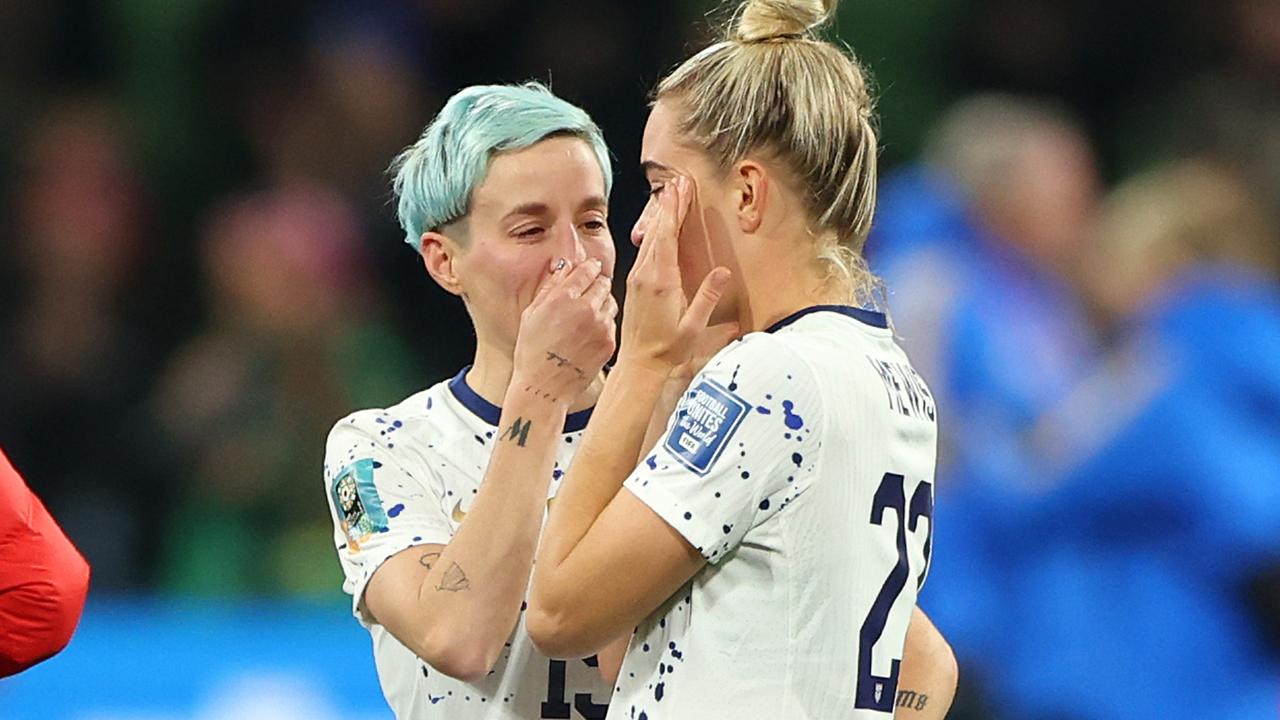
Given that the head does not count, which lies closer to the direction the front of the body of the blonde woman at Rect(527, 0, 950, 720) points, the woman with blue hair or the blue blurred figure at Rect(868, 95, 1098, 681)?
the woman with blue hair

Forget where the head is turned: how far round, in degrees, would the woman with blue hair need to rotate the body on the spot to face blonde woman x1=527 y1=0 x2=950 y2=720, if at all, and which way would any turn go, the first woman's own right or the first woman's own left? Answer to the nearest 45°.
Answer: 0° — they already face them

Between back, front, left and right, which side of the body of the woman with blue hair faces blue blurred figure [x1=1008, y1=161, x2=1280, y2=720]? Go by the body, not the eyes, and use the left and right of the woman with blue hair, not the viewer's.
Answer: left

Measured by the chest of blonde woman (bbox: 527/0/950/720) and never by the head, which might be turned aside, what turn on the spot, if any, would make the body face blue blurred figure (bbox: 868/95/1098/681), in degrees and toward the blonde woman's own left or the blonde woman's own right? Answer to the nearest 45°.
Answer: approximately 90° to the blonde woman's own right

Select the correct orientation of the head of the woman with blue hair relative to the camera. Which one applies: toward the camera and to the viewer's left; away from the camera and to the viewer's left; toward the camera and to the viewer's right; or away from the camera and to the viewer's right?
toward the camera and to the viewer's right

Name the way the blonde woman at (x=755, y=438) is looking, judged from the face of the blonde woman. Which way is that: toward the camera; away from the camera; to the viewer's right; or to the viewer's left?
to the viewer's left

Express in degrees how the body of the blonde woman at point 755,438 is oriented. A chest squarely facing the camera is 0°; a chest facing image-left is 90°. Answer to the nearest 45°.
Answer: approximately 90°

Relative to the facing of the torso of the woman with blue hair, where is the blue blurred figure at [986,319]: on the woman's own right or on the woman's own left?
on the woman's own left
